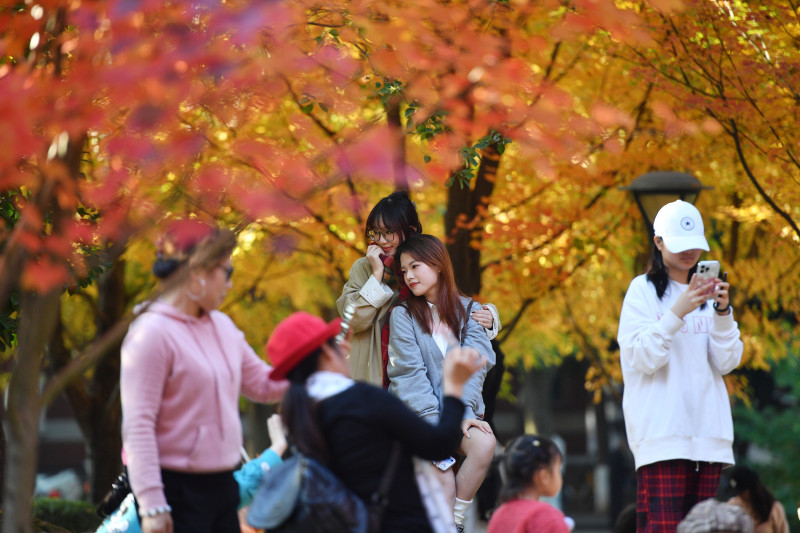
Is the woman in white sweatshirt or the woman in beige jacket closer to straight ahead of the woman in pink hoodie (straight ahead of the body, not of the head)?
the woman in white sweatshirt

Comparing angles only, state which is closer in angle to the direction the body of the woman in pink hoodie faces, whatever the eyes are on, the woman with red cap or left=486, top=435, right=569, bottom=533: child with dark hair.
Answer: the woman with red cap

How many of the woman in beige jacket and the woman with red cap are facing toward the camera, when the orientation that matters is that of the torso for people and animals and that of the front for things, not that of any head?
1

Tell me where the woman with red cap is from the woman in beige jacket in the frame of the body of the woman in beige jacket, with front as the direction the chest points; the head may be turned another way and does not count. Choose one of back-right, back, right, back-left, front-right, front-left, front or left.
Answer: front

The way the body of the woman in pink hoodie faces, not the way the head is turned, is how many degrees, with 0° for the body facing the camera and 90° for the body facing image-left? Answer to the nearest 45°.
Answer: approximately 315°

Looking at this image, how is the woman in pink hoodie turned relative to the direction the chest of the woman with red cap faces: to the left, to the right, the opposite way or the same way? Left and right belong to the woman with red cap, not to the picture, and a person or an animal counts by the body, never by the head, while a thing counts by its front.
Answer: to the right

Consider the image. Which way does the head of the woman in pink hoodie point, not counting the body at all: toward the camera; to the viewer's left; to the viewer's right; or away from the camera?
to the viewer's right

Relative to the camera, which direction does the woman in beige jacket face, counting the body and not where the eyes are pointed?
toward the camera

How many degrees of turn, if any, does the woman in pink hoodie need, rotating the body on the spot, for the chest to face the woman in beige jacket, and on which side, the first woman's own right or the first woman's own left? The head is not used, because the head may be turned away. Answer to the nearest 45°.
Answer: approximately 90° to the first woman's own left

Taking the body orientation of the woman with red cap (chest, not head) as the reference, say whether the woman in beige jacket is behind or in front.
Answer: in front

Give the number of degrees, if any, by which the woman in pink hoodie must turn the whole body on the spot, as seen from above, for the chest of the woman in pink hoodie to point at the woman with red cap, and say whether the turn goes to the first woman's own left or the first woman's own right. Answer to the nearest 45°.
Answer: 0° — they already face them
